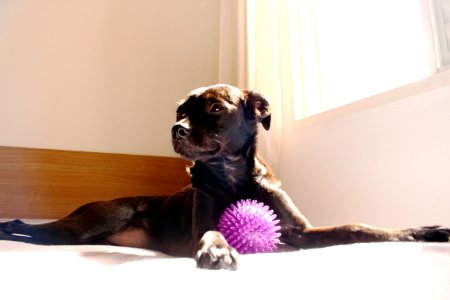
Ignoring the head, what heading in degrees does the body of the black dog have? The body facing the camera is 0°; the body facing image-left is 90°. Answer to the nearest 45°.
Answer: approximately 315°

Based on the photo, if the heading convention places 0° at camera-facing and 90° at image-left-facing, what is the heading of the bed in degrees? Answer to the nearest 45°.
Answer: approximately 0°
